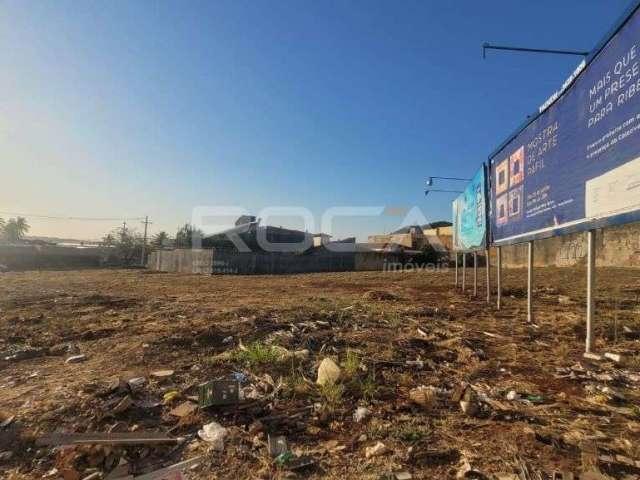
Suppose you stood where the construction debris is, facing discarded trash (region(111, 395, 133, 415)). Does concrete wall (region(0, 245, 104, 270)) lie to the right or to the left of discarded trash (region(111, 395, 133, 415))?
right

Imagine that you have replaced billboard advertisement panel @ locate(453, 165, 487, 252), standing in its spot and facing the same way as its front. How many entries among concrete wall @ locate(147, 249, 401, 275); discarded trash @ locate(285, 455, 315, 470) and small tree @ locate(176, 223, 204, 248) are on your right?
2

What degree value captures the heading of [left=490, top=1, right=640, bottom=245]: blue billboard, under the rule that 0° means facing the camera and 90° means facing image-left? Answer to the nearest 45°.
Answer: approximately 45°

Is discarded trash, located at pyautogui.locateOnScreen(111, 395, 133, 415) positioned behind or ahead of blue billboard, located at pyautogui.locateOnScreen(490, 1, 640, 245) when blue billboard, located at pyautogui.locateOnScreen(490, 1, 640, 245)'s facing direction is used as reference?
ahead

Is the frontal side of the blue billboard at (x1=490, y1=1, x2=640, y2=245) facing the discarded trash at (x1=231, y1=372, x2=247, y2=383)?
yes

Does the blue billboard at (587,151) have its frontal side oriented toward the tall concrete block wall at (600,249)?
no

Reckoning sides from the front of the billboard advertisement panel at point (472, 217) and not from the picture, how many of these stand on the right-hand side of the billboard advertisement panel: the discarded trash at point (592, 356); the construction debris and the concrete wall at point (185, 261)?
1

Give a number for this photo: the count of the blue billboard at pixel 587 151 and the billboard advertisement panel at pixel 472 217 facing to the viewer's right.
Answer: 0

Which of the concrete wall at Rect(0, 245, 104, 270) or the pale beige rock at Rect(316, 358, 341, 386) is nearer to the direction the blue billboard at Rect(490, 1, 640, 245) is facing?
the pale beige rock

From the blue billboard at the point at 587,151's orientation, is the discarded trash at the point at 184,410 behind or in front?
in front

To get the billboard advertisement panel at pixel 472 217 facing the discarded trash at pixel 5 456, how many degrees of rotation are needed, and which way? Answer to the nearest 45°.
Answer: approximately 45° to its left

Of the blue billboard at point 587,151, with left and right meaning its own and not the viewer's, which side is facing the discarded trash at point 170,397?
front

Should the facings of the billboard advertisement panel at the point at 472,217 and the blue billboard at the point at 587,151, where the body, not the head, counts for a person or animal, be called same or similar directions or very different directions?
same or similar directions

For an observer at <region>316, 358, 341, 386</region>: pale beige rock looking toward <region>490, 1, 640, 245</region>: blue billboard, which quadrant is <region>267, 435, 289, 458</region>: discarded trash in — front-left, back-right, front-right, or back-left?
back-right

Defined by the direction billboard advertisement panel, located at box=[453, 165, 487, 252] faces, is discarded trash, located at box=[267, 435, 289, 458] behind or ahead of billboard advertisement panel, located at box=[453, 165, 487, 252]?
ahead

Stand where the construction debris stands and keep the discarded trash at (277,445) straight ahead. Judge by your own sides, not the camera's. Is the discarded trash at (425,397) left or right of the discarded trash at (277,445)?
left

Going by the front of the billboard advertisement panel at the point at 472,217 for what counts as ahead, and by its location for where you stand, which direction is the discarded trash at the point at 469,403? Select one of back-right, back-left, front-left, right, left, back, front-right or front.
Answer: front-left

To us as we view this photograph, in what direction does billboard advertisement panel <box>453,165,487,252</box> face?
facing the viewer and to the left of the viewer

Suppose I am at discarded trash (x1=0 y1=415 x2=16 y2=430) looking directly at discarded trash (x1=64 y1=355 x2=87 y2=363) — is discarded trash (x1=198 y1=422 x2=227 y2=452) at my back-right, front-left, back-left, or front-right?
back-right
